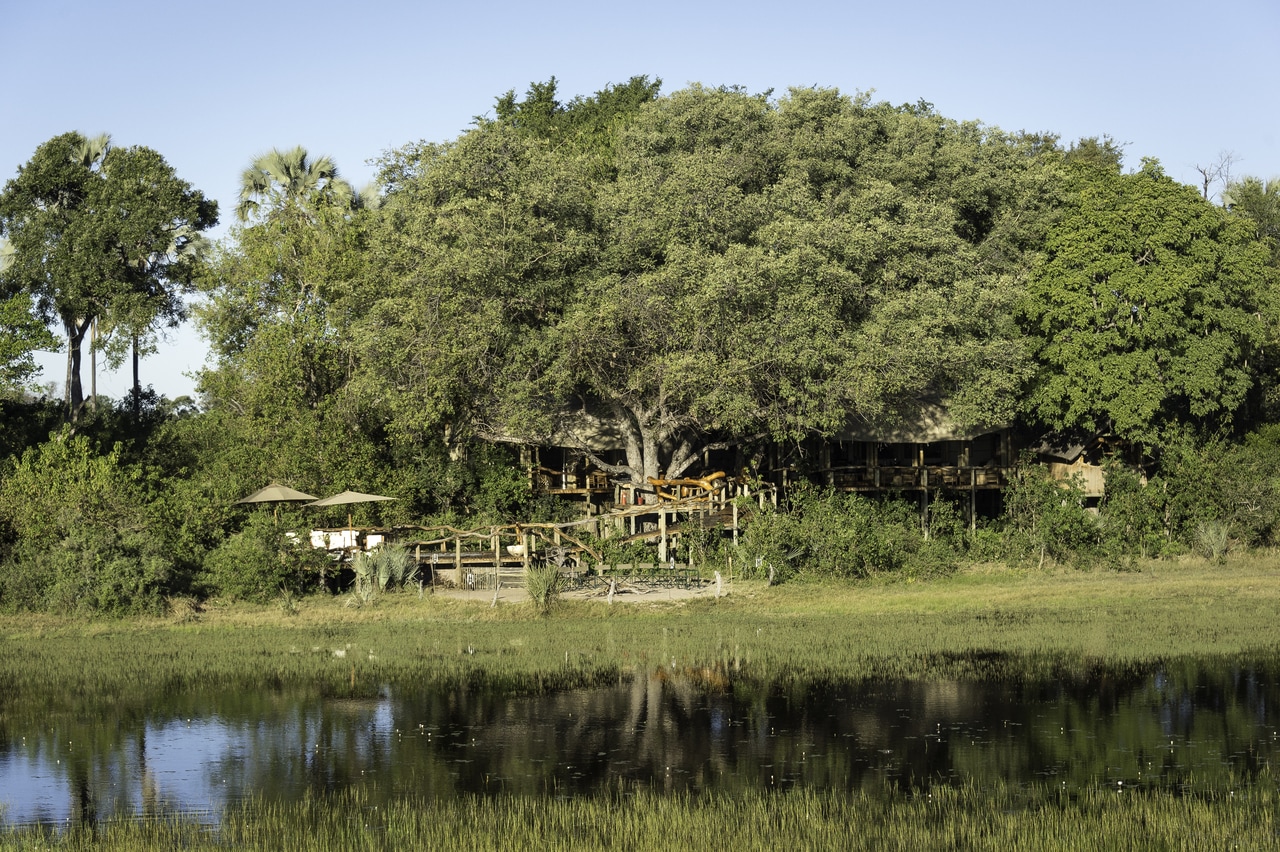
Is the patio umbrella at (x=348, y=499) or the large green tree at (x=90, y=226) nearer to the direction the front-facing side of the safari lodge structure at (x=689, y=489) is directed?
the patio umbrella

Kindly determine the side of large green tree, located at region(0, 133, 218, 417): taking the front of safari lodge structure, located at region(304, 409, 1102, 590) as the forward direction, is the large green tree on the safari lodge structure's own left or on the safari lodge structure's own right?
on the safari lodge structure's own right

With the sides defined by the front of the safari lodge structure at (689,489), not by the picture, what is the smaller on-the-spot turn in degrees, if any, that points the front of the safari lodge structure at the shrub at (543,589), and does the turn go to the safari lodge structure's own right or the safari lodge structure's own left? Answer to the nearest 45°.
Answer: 0° — it already faces it

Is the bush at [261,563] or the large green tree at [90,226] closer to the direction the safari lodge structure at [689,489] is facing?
the bush

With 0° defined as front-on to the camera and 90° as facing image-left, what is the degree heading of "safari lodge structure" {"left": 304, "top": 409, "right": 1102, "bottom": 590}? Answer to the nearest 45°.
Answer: approximately 0°

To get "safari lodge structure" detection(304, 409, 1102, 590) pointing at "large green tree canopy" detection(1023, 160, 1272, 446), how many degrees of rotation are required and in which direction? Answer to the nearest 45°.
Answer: approximately 90° to its left

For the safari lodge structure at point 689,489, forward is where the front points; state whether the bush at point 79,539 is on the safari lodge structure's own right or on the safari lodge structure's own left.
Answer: on the safari lodge structure's own right
